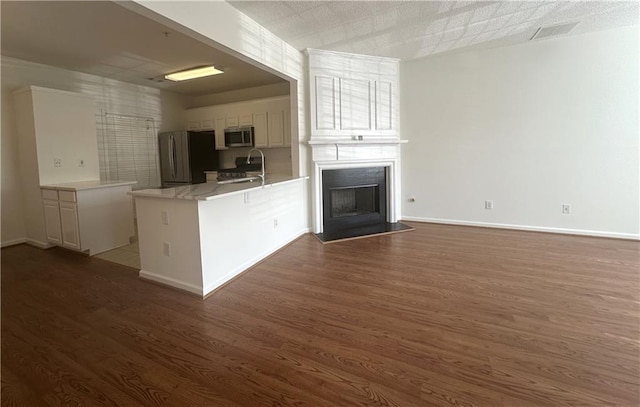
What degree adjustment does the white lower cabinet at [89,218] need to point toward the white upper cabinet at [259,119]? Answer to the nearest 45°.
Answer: approximately 135° to its left

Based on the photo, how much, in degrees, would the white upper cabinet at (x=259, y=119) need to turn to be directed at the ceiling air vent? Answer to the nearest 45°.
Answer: approximately 90° to its left

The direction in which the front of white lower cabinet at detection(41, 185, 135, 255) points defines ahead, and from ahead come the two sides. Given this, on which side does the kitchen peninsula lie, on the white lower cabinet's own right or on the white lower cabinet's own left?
on the white lower cabinet's own left

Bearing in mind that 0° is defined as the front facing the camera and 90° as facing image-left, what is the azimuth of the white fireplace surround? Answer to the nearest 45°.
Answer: approximately 315°

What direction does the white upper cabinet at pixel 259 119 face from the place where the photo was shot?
facing the viewer and to the left of the viewer

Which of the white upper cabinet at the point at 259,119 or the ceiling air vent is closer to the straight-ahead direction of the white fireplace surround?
the ceiling air vent

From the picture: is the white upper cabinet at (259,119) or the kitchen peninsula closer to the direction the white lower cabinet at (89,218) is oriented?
the kitchen peninsula

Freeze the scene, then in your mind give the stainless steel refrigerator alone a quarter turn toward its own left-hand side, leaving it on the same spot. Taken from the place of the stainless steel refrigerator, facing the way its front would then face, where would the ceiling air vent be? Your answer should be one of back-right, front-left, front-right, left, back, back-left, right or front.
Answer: front

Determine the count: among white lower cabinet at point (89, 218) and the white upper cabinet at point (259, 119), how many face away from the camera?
0

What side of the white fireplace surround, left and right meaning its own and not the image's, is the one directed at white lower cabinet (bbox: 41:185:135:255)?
right
